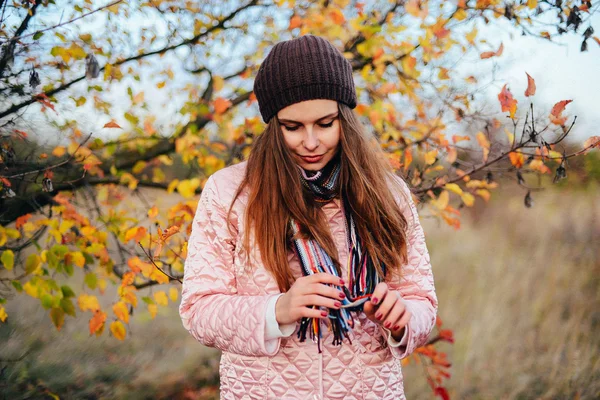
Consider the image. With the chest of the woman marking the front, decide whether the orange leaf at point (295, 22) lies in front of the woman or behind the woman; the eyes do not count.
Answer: behind

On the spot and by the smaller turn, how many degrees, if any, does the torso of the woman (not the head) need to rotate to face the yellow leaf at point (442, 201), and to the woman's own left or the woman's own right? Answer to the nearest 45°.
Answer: approximately 135° to the woman's own left

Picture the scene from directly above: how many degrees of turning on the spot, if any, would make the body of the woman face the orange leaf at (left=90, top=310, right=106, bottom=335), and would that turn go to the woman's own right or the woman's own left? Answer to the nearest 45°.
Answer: approximately 135° to the woman's own right

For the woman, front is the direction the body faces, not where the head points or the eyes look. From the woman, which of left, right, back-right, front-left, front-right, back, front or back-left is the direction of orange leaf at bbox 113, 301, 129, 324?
back-right

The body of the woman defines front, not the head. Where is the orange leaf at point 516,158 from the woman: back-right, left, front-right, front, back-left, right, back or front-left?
back-left

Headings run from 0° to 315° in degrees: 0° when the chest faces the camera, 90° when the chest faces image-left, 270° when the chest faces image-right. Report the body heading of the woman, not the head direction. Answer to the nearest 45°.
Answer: approximately 0°
